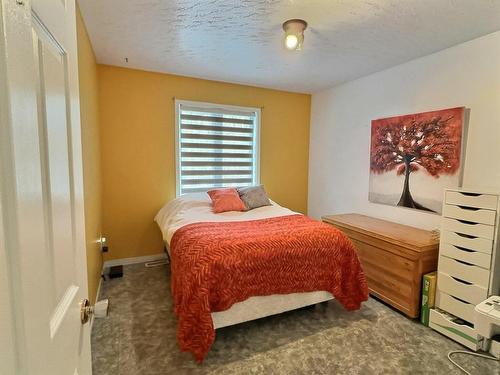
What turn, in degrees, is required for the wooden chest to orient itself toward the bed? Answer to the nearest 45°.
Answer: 0° — it already faces it

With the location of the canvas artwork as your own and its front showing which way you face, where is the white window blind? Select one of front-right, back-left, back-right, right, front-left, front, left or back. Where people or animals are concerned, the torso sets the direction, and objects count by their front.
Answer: front-right

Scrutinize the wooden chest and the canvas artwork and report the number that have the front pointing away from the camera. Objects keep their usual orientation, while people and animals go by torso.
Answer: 0

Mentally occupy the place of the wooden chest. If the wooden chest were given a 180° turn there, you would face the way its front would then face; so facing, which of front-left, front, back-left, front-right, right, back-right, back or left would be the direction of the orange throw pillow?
back-left

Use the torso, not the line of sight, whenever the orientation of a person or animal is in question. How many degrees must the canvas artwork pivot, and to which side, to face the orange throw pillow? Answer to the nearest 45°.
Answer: approximately 45° to its right

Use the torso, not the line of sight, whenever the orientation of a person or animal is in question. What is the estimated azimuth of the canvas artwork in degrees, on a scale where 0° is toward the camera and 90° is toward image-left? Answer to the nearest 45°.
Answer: approximately 45°

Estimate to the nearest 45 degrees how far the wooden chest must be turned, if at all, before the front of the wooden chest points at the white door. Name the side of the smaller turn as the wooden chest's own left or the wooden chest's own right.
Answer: approximately 45° to the wooden chest's own left

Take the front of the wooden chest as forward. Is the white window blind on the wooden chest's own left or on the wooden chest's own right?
on the wooden chest's own right

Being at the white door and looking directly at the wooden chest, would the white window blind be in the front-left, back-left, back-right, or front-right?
front-left

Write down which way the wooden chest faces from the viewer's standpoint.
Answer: facing the viewer and to the left of the viewer

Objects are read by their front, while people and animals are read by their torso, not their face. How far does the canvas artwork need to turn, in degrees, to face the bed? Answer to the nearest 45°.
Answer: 0° — it already faces it

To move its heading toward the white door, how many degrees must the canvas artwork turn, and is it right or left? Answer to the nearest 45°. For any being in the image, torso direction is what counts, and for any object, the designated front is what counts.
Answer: approximately 45° to its left
